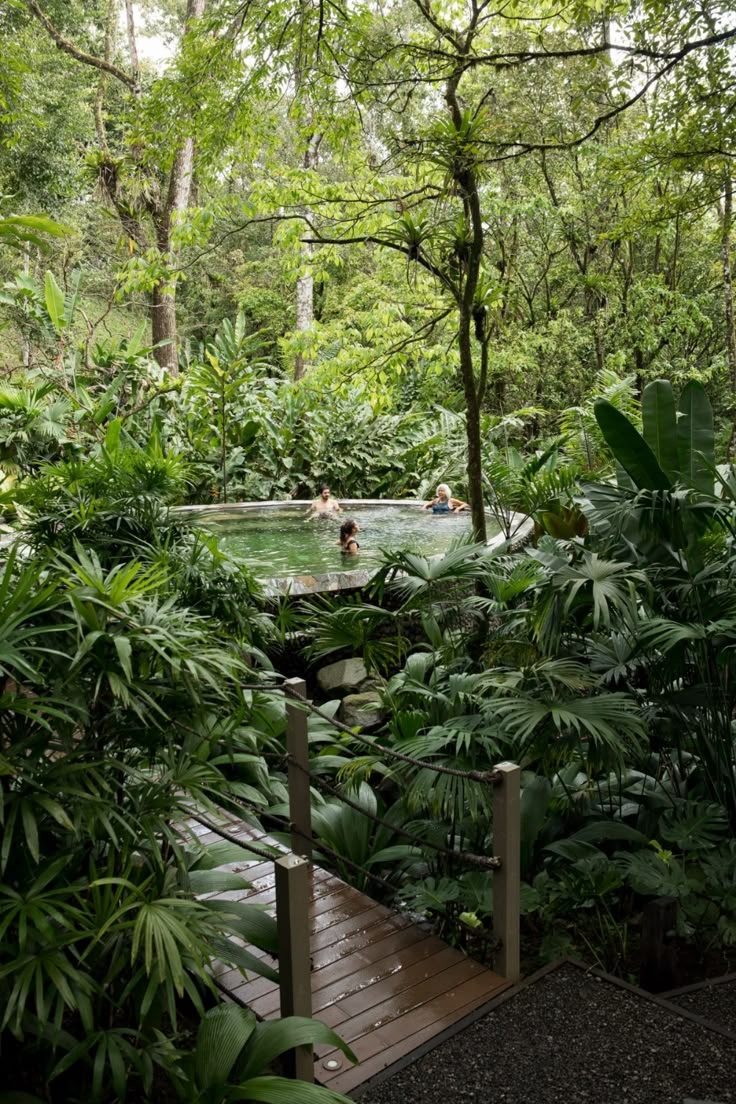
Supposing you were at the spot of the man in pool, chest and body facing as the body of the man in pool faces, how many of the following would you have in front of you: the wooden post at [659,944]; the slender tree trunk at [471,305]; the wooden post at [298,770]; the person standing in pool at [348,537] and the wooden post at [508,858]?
5

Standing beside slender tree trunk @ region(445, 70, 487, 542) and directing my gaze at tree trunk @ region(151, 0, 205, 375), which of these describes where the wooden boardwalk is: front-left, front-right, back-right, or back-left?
back-left

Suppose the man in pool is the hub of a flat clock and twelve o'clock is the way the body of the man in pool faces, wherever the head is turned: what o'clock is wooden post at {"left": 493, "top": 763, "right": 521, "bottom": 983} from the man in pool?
The wooden post is roughly at 12 o'clock from the man in pool.

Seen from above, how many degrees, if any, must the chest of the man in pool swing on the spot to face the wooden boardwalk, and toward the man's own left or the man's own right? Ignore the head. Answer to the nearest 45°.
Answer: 0° — they already face it

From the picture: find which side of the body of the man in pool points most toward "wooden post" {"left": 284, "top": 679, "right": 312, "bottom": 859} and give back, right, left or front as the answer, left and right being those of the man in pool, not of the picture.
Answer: front

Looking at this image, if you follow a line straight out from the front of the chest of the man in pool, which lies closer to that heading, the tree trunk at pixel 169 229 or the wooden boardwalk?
the wooden boardwalk

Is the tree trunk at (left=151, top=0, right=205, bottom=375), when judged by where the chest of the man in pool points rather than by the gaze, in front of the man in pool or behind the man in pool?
behind

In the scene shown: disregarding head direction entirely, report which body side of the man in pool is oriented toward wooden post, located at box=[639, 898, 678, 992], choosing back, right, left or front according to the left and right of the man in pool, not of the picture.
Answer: front

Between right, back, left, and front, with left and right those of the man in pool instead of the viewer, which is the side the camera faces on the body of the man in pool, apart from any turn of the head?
front

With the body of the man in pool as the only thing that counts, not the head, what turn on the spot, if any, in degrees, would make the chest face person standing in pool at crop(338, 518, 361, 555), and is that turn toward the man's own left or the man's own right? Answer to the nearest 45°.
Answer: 0° — they already face them

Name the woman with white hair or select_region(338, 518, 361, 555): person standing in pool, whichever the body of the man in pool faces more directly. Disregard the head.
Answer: the person standing in pool

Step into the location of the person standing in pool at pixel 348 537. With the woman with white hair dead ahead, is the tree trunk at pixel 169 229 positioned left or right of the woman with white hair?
left

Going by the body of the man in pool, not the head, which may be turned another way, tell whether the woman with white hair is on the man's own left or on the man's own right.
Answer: on the man's own left

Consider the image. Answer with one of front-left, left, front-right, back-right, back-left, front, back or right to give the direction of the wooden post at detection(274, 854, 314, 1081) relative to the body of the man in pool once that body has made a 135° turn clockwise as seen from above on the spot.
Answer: back-left

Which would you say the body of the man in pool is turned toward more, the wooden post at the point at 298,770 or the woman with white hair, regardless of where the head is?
the wooden post
